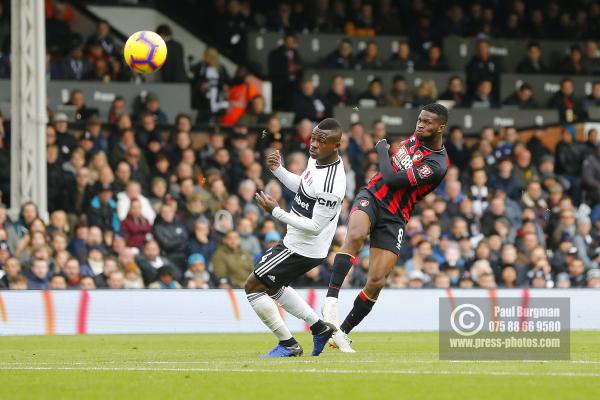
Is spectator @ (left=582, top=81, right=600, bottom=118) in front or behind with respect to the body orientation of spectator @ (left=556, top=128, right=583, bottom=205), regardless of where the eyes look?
behind

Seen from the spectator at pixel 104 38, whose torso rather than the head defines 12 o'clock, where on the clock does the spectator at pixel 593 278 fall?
the spectator at pixel 593 278 is roughly at 10 o'clock from the spectator at pixel 104 38.

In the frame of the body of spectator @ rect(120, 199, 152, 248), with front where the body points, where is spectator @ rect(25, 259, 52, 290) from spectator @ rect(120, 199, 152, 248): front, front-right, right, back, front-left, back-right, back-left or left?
front-right

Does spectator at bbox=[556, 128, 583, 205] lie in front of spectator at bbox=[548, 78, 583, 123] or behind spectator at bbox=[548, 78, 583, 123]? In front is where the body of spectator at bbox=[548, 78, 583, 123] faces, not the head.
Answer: in front

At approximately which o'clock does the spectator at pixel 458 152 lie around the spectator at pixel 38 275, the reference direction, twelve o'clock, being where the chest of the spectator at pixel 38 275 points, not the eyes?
the spectator at pixel 458 152 is roughly at 8 o'clock from the spectator at pixel 38 275.

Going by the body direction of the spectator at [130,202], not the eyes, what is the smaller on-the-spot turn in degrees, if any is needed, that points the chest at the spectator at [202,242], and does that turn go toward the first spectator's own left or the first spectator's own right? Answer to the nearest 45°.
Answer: approximately 90° to the first spectator's own left

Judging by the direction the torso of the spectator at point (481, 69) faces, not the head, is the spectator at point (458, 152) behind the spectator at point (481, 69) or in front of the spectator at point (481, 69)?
in front

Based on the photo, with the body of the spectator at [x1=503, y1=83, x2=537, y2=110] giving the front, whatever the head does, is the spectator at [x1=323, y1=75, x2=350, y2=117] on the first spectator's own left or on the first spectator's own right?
on the first spectator's own right

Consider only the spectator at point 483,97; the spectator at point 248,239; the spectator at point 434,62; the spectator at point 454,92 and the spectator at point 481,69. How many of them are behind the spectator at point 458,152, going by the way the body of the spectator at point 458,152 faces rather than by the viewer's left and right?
4

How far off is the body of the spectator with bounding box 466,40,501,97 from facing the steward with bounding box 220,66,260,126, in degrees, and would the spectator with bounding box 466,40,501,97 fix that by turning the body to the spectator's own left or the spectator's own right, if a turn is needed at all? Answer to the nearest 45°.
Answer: approximately 45° to the spectator's own right

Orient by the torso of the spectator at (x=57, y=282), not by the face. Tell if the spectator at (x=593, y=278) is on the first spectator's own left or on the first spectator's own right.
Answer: on the first spectator's own left

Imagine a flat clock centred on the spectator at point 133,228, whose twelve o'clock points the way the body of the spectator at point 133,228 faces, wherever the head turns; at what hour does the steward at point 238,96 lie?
the steward at point 238,96 is roughly at 7 o'clock from the spectator at point 133,228.
